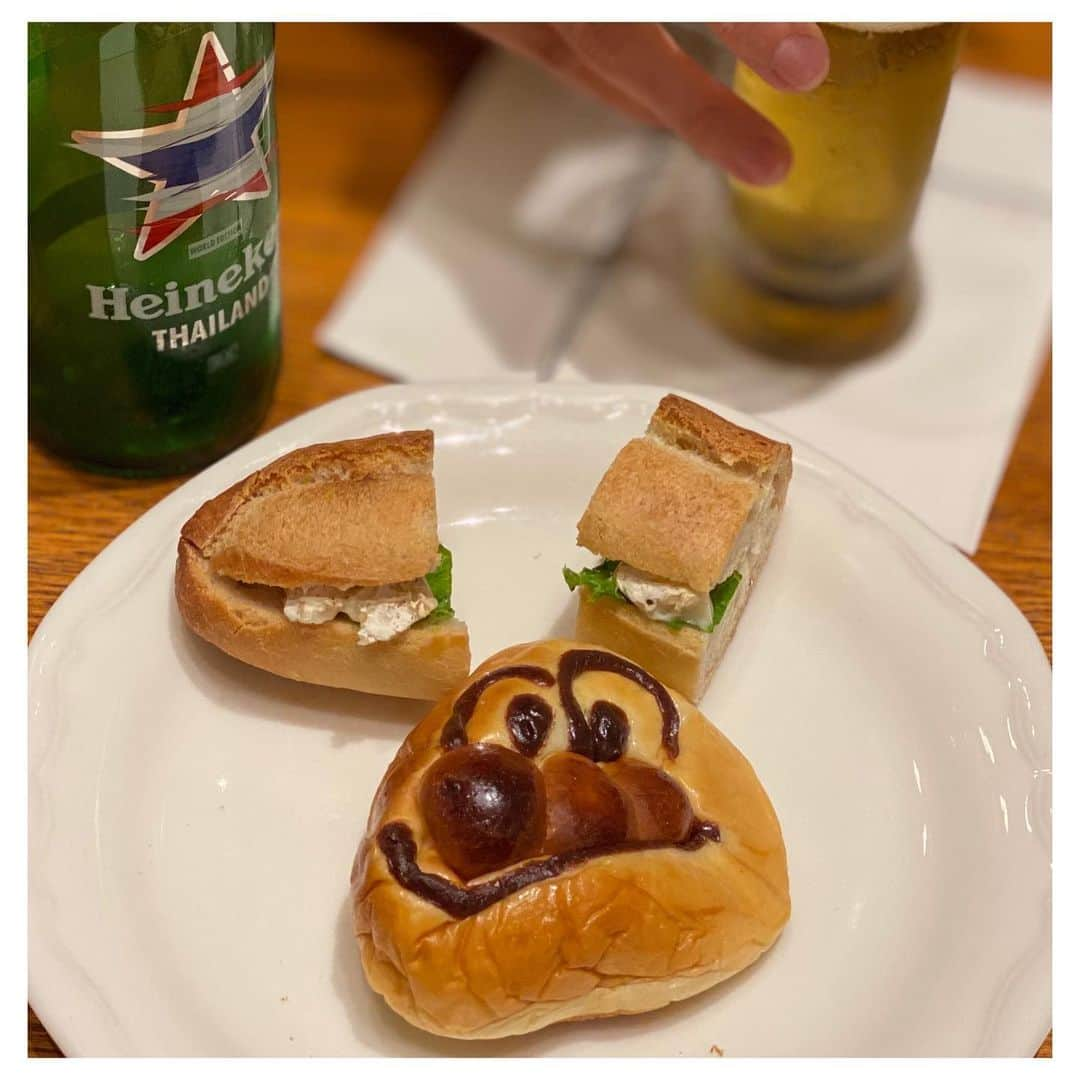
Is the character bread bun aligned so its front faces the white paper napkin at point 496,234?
no

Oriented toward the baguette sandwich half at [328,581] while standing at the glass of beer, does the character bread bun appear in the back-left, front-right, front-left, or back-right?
front-left

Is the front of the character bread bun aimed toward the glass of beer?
no

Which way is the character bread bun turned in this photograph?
toward the camera

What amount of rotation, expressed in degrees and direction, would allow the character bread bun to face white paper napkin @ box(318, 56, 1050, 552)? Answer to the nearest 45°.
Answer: approximately 180°
